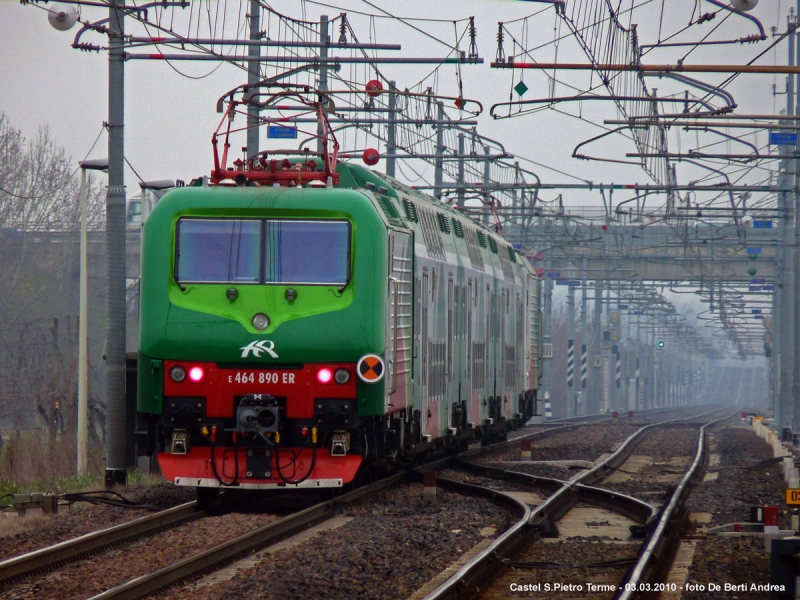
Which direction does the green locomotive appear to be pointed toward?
toward the camera

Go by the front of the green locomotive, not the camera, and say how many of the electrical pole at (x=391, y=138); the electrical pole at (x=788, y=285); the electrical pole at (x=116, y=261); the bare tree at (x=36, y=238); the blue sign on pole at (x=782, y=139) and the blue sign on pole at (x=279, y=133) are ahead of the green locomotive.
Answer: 0

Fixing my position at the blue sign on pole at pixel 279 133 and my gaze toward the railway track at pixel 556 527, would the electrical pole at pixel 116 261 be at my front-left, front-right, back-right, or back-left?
front-right

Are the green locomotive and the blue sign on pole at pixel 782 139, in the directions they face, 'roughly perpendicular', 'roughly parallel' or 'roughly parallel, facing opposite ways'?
roughly parallel

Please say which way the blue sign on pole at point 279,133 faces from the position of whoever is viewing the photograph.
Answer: facing the viewer

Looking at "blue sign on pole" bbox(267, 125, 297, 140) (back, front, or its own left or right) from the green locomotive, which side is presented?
front

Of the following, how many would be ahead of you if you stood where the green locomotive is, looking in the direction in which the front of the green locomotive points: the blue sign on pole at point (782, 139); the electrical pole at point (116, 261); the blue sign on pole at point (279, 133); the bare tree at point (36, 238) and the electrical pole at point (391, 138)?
0

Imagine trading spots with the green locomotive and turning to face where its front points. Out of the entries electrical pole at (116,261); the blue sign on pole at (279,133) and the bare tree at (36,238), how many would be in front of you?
0

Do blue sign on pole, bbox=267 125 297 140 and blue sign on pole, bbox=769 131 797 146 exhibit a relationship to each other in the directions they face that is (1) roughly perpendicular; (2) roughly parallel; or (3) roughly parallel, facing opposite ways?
roughly parallel

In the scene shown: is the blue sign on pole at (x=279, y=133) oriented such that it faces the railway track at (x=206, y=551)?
yes

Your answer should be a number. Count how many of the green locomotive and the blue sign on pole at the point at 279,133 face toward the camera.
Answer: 2

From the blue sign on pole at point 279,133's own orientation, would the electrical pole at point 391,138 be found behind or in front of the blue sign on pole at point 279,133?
behind

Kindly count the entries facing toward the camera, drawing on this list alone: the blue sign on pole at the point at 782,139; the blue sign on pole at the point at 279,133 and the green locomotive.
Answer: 3

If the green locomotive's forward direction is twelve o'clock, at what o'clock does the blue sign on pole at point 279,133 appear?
The blue sign on pole is roughly at 6 o'clock from the green locomotive.

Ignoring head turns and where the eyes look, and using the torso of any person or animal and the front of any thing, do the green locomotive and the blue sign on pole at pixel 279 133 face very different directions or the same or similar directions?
same or similar directions

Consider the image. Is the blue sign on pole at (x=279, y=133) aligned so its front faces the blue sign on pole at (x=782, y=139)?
no

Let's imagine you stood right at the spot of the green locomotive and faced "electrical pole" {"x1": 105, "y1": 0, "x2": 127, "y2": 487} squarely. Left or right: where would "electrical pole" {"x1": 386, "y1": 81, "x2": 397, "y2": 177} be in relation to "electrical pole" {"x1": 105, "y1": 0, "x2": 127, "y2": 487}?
right

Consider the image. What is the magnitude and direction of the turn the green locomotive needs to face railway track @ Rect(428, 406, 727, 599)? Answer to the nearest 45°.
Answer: approximately 90° to its left

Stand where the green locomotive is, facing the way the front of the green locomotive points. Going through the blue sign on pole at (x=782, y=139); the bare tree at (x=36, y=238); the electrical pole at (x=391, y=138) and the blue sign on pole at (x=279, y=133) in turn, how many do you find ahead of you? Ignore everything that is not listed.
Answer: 0
